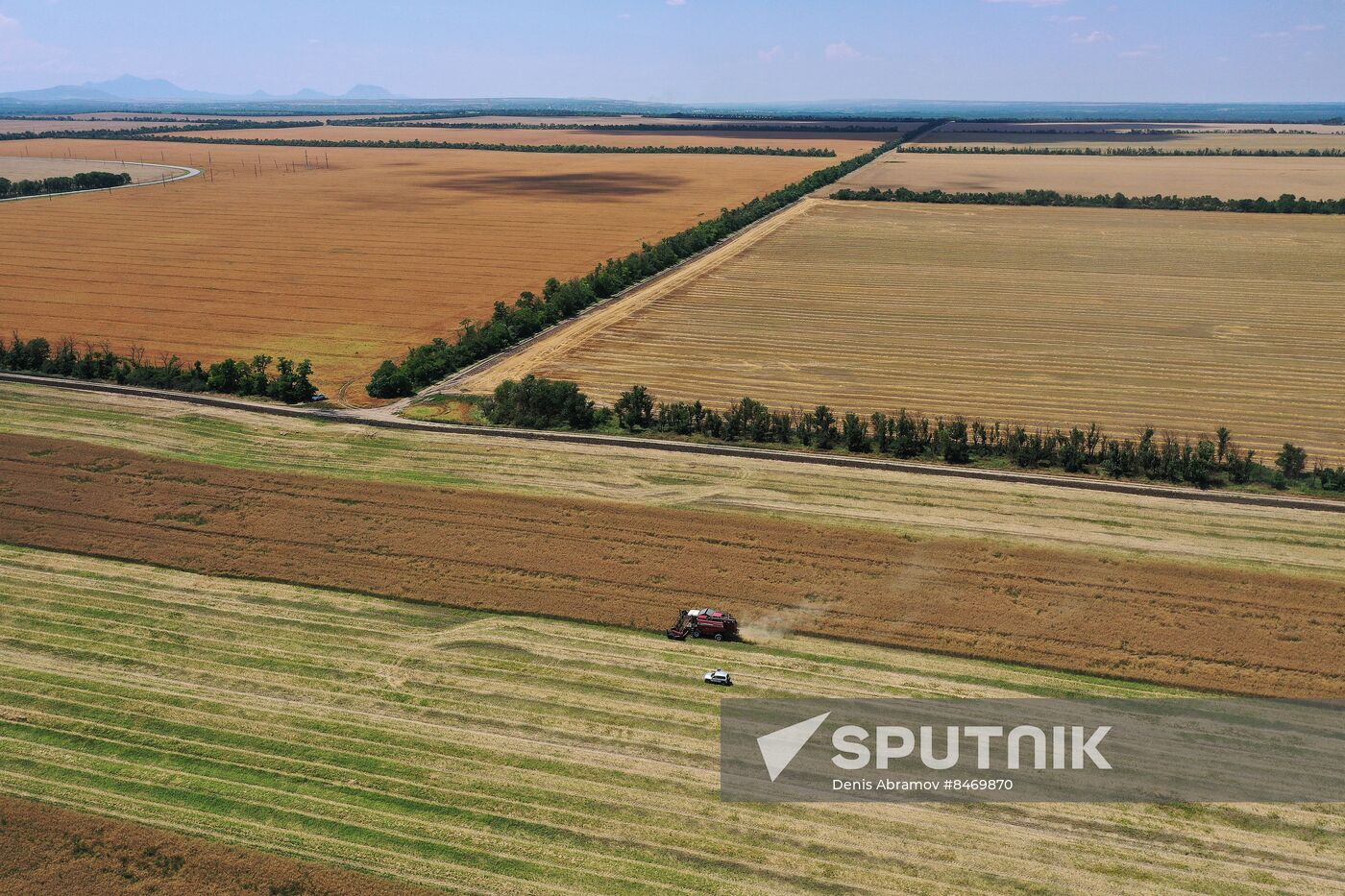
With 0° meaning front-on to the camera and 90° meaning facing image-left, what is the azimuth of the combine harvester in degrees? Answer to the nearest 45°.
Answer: approximately 90°
